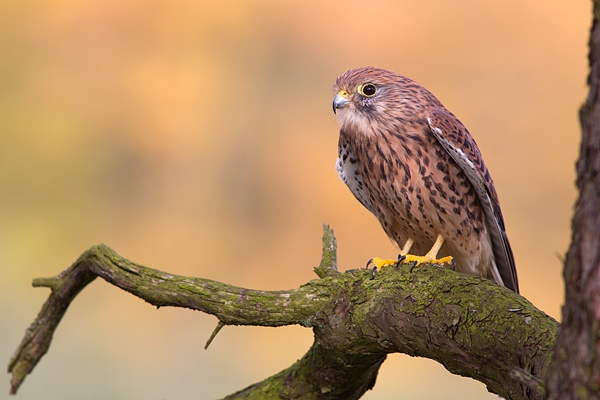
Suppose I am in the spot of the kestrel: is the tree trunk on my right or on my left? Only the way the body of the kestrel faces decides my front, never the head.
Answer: on my left

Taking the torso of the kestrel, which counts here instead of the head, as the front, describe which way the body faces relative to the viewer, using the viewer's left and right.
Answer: facing the viewer and to the left of the viewer
